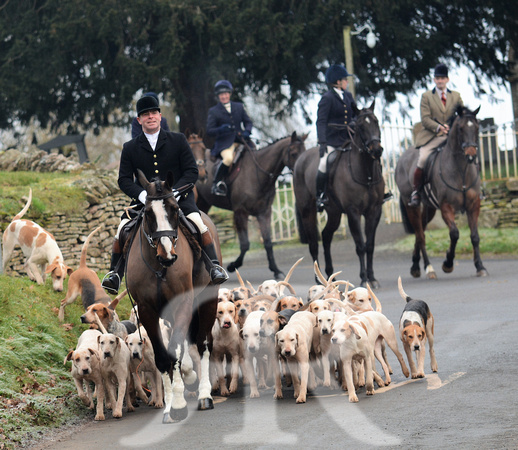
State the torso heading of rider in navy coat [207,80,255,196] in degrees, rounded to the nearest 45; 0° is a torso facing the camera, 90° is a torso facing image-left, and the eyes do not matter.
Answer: approximately 315°

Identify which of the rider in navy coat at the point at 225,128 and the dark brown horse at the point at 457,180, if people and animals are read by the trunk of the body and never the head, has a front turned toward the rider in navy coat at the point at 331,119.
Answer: the rider in navy coat at the point at 225,128

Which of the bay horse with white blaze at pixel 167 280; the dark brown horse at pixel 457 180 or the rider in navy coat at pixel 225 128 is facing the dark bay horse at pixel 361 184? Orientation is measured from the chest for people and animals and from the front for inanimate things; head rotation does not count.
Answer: the rider in navy coat

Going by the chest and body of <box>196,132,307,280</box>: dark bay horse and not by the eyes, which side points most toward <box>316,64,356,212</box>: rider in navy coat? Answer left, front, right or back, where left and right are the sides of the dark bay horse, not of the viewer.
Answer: front

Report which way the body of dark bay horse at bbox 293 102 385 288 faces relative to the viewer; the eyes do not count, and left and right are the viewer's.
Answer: facing the viewer and to the right of the viewer

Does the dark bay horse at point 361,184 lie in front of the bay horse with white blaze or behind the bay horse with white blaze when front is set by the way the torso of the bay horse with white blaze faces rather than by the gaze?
behind

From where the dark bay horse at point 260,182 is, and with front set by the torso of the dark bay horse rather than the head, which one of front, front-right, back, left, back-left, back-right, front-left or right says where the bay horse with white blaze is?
front-right

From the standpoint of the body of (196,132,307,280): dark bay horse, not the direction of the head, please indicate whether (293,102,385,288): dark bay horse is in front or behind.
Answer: in front

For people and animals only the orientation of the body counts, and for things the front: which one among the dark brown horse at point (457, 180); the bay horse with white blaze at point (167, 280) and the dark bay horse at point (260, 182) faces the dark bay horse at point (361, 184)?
the dark bay horse at point (260, 182)

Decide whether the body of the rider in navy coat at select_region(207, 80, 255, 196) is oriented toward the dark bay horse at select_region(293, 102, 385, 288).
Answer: yes
